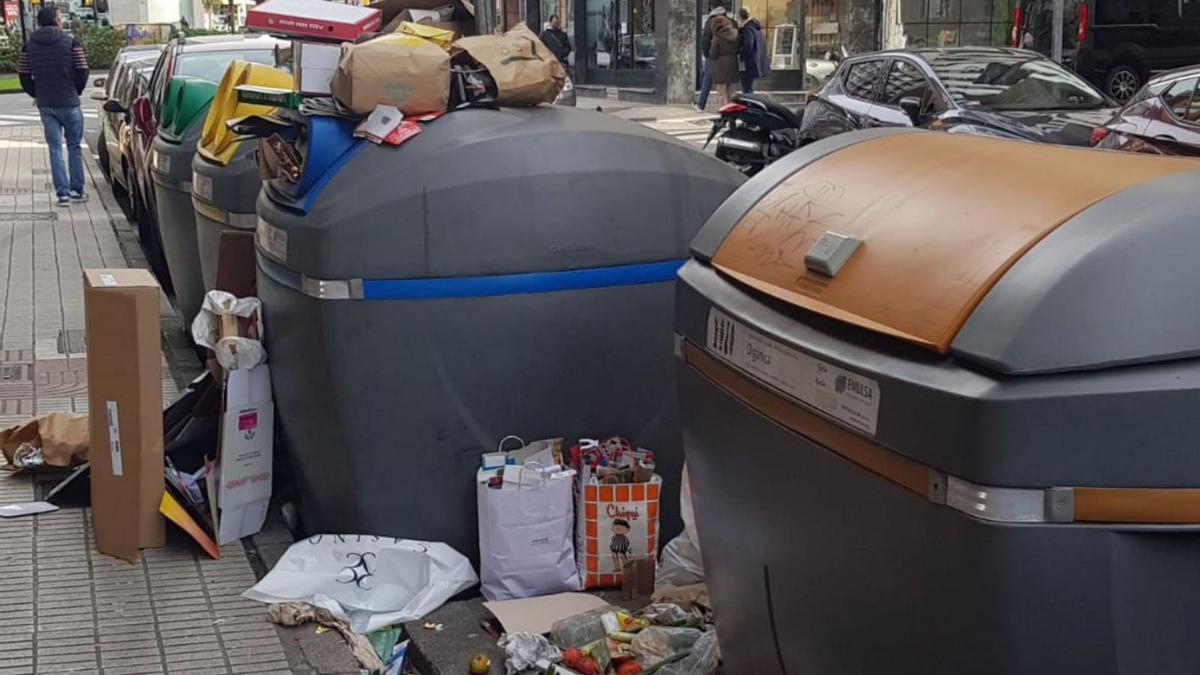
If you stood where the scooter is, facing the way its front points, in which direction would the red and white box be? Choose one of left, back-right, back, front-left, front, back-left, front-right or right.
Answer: back-right

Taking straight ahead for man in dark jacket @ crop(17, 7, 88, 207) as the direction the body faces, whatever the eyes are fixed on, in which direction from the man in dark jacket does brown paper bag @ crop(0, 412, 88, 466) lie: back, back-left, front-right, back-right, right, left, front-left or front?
back

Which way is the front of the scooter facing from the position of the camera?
facing away from the viewer and to the right of the viewer

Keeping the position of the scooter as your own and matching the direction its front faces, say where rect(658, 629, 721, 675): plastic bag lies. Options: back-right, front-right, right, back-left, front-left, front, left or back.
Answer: back-right

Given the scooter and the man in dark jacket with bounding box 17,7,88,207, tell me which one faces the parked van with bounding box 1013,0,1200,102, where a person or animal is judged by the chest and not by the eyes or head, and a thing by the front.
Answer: the scooter

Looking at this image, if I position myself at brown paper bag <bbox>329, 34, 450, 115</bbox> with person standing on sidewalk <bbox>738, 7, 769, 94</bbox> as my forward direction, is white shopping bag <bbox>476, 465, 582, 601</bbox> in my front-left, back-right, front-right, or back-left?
back-right

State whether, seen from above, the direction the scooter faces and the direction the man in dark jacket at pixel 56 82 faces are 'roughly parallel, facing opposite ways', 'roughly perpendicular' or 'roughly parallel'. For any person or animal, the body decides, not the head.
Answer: roughly perpendicular

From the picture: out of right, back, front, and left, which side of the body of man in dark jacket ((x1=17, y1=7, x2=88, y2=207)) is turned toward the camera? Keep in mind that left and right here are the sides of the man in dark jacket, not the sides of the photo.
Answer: back

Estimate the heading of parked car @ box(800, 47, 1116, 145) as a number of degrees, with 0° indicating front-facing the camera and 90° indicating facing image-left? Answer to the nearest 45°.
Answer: approximately 315°
